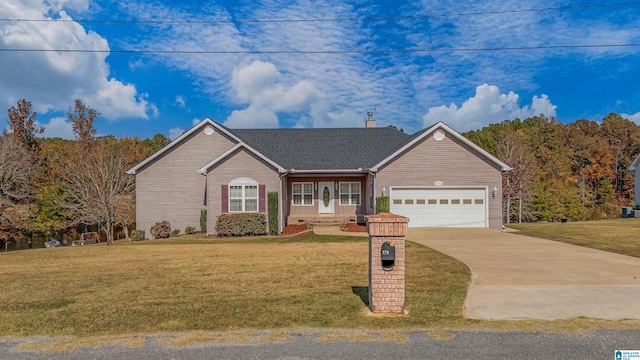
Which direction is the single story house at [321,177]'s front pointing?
toward the camera

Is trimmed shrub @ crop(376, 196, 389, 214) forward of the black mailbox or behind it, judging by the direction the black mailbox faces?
behind

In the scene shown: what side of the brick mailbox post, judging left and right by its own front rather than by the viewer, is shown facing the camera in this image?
front

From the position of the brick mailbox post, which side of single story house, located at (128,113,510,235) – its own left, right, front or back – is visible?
front

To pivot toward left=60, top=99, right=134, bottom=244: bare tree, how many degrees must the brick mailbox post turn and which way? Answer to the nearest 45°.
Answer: approximately 135° to its right
